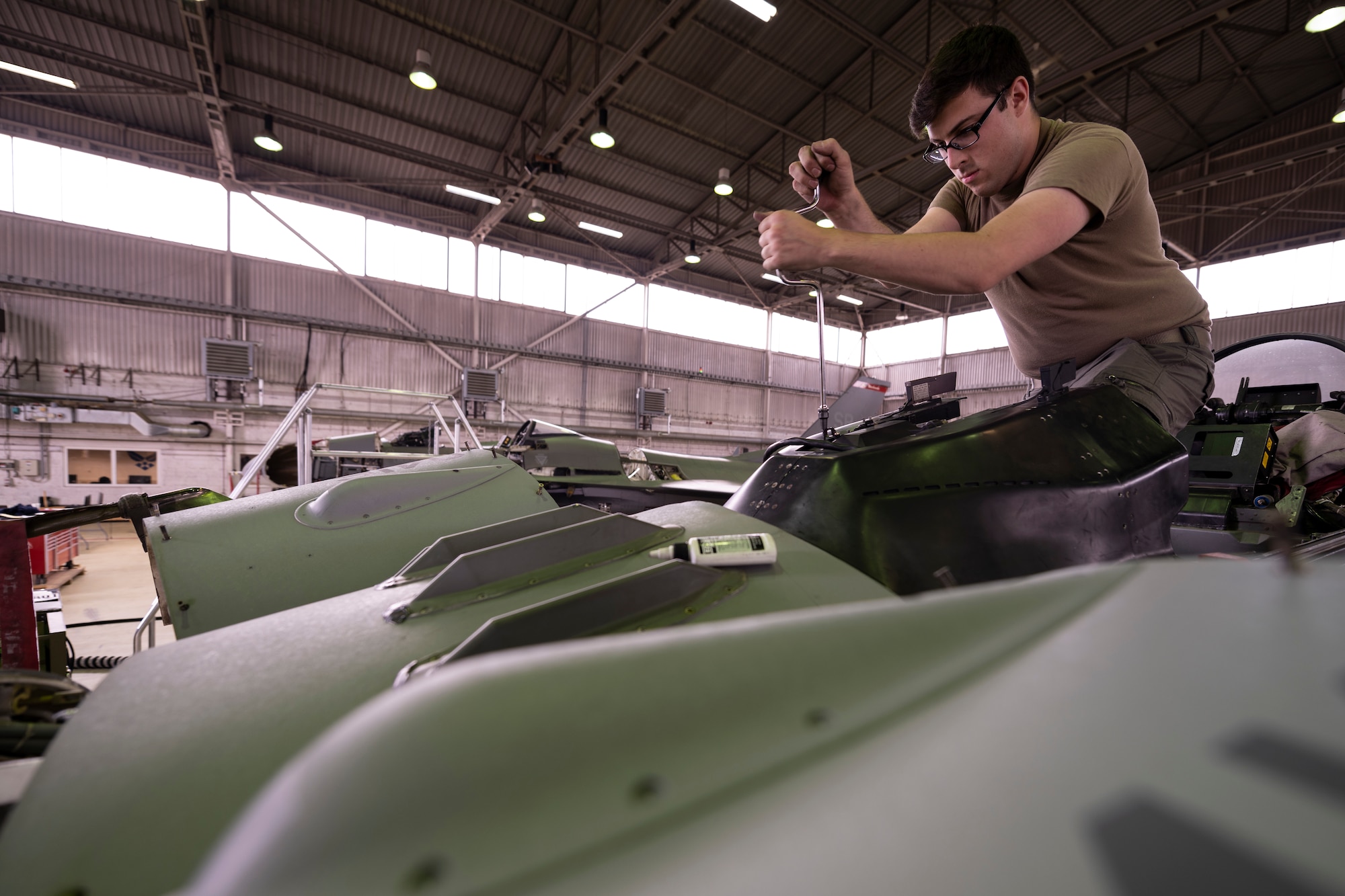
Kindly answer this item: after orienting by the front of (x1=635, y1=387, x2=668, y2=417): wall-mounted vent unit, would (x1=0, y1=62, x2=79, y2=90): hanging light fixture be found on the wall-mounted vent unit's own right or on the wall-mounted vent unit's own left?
on the wall-mounted vent unit's own right

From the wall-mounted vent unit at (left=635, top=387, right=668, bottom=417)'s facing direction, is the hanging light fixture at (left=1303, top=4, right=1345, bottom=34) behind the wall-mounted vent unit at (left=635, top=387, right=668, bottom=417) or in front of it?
in front

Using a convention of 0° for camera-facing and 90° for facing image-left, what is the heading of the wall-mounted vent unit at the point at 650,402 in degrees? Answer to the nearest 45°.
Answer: approximately 315°

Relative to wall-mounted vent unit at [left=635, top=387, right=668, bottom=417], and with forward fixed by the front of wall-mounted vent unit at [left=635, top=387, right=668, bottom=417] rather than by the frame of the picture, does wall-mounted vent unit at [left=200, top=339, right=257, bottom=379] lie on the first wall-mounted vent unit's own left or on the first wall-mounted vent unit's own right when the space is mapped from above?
on the first wall-mounted vent unit's own right

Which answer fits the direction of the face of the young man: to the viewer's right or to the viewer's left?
to the viewer's left

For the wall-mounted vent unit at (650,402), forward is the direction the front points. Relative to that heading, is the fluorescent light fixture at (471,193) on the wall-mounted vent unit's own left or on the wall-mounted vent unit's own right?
on the wall-mounted vent unit's own right

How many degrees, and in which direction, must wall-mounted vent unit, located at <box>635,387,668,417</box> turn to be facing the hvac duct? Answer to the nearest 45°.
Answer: approximately 90° to its right

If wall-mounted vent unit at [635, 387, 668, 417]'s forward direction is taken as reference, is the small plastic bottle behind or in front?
in front

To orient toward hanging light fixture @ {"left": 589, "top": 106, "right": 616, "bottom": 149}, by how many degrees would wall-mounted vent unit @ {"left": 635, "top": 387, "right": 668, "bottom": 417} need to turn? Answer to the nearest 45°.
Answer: approximately 45° to its right

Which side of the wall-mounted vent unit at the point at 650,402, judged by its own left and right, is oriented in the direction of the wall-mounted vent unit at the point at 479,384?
right

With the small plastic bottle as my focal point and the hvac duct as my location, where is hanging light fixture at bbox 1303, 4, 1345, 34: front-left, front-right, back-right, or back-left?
front-left

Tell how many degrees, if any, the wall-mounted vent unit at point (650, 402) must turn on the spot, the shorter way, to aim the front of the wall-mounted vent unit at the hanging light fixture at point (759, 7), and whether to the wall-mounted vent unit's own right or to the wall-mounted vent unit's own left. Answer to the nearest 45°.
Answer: approximately 45° to the wall-mounted vent unit's own right
